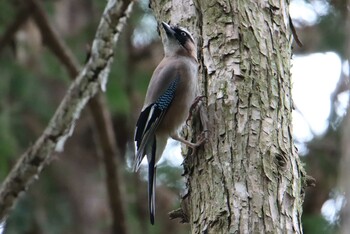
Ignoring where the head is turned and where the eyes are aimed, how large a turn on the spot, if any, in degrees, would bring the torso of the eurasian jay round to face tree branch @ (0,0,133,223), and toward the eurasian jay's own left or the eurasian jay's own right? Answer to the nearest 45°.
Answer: approximately 135° to the eurasian jay's own left

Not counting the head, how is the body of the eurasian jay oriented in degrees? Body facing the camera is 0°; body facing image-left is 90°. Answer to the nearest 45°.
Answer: approximately 270°

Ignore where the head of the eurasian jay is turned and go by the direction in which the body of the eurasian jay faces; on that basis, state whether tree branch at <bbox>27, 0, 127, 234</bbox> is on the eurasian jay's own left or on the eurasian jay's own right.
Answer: on the eurasian jay's own left
